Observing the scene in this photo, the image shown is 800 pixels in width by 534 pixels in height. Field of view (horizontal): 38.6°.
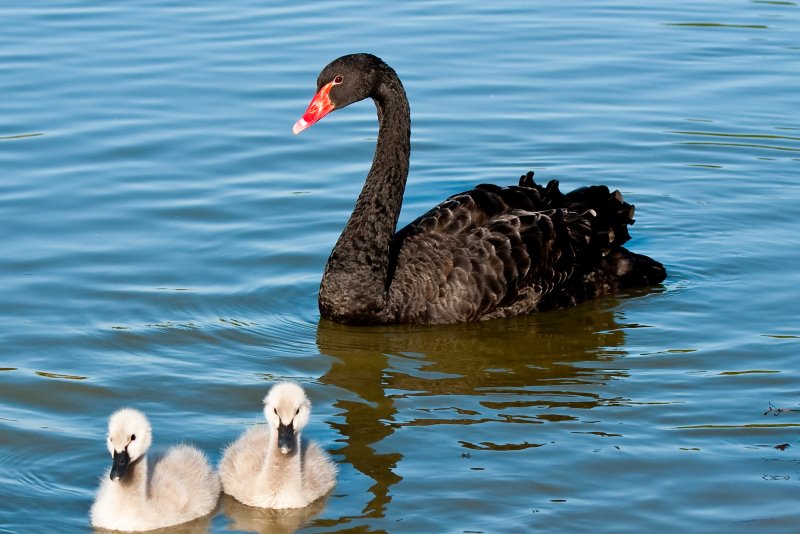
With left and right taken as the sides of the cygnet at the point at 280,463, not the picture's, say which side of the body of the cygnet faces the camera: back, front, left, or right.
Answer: front

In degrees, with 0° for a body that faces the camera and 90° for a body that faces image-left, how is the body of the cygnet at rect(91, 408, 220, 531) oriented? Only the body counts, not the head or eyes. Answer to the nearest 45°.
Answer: approximately 45°

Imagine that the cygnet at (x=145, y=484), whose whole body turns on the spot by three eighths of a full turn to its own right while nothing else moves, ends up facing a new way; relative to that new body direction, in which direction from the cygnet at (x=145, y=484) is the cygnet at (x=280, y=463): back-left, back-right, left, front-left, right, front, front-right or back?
right
